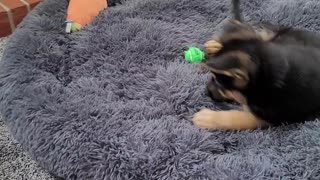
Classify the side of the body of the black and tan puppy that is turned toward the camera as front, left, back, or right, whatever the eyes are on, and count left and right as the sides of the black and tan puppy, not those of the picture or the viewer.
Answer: left

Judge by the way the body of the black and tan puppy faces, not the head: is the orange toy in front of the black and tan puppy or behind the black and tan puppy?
in front
